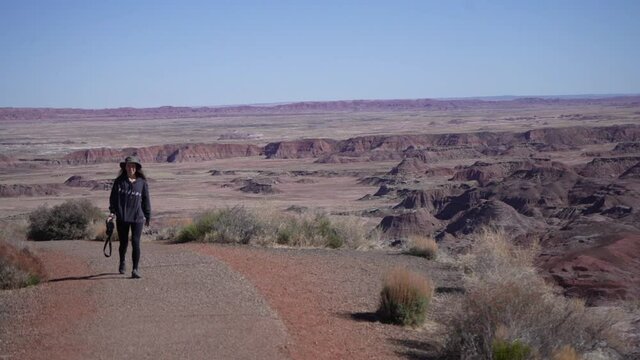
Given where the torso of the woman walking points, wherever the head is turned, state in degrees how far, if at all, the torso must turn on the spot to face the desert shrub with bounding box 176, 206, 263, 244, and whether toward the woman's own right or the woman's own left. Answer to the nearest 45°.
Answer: approximately 135° to the woman's own left

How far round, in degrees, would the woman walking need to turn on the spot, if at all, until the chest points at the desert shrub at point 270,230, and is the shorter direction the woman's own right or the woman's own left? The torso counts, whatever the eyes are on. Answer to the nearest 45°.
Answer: approximately 135° to the woman's own left

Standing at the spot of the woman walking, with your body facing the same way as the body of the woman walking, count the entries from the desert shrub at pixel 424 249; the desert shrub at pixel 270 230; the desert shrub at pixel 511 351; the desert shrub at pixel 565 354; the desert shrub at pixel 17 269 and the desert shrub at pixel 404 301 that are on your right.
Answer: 1

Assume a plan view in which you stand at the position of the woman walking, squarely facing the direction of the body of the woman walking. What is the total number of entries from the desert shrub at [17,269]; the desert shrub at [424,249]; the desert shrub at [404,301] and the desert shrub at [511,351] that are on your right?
1

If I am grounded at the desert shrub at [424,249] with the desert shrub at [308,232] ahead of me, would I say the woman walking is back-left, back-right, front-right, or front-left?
front-left

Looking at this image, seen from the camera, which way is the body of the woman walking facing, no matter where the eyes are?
toward the camera

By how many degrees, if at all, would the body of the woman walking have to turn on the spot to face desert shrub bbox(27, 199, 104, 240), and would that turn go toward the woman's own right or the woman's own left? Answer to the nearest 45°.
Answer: approximately 180°

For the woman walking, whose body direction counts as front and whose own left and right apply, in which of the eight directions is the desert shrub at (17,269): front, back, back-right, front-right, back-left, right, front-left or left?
right

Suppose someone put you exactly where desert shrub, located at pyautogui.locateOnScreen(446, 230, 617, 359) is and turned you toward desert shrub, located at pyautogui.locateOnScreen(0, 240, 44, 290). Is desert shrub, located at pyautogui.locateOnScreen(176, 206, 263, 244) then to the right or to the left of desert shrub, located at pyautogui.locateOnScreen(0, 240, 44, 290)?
right

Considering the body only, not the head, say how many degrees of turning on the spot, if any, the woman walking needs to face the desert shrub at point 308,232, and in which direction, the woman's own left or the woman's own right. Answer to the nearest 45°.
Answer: approximately 135° to the woman's own left

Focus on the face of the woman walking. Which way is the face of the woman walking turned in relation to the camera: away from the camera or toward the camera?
toward the camera

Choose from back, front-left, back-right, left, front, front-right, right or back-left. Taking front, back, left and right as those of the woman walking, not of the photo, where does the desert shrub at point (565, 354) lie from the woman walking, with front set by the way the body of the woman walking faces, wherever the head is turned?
front-left

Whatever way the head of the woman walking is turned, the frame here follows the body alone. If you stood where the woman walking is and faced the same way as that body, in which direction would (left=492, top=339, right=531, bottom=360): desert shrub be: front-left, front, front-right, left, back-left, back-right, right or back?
front-left

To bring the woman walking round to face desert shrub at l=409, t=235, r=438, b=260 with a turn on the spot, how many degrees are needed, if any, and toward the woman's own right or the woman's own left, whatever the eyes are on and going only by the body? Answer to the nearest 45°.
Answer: approximately 135° to the woman's own left
